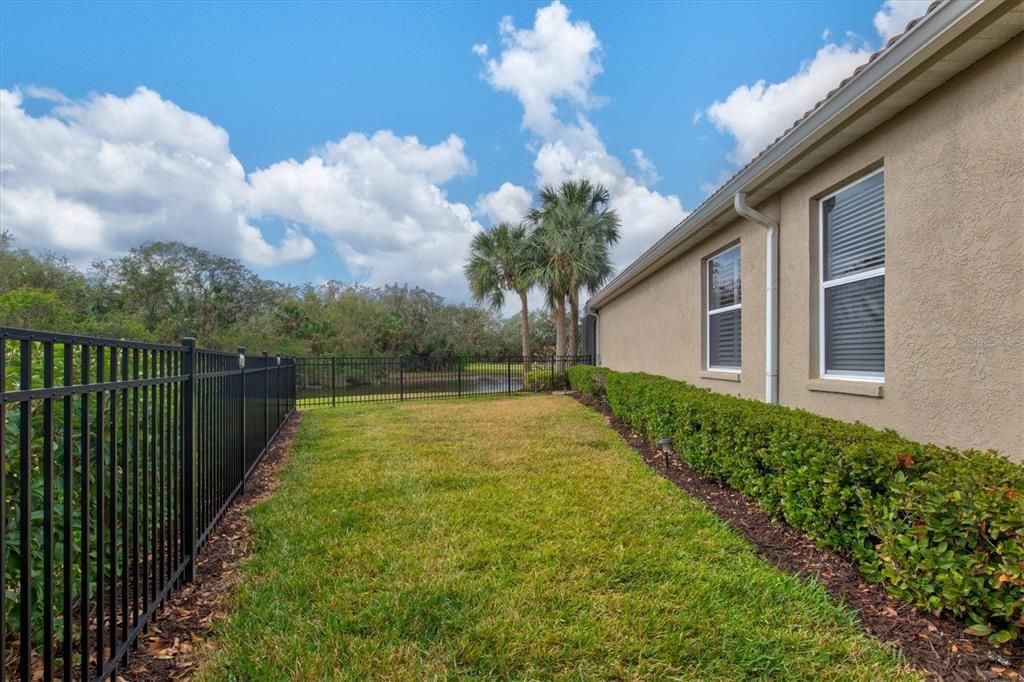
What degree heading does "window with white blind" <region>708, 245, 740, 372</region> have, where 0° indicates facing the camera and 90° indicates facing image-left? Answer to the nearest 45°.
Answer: approximately 45°

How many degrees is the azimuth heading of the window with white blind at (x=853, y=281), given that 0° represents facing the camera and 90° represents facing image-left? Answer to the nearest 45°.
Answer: approximately 45°
